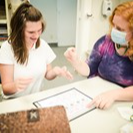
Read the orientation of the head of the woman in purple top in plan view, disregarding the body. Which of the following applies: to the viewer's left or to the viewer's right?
to the viewer's left

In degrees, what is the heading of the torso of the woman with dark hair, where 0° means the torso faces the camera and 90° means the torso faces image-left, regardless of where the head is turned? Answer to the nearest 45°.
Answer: approximately 315°

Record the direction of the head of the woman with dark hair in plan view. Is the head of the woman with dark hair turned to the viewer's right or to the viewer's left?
to the viewer's right

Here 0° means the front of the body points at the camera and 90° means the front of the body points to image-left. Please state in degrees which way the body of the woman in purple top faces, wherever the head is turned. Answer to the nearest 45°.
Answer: approximately 45°
